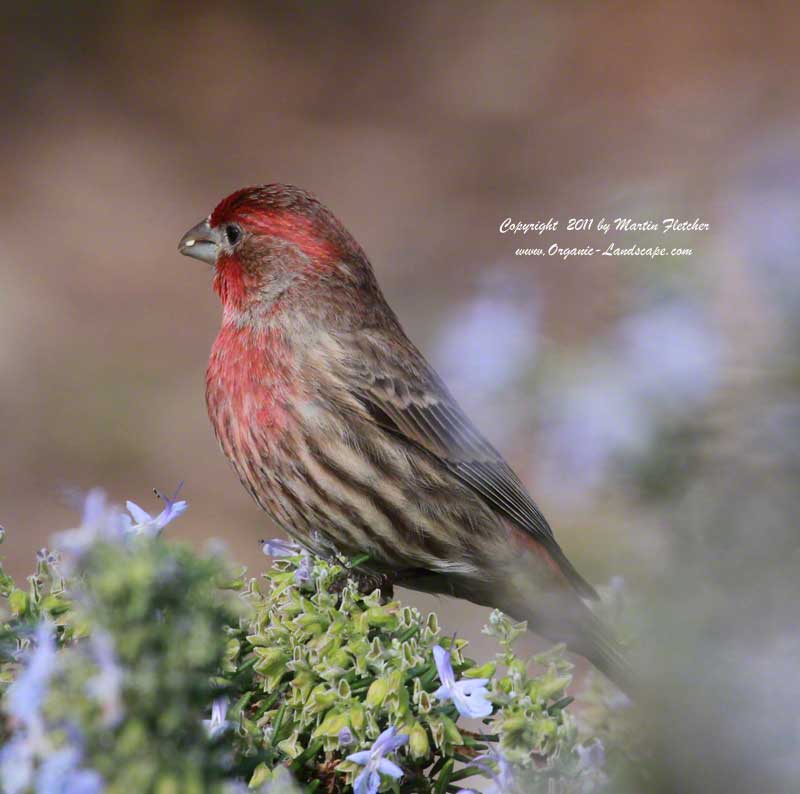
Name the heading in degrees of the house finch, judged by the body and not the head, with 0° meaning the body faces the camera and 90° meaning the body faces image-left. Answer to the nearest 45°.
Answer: approximately 90°

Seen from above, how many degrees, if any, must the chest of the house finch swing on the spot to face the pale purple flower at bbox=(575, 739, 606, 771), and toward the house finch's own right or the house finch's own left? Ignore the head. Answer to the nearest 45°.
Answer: approximately 90° to the house finch's own left

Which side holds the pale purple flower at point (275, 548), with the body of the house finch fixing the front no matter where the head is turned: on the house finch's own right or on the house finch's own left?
on the house finch's own left

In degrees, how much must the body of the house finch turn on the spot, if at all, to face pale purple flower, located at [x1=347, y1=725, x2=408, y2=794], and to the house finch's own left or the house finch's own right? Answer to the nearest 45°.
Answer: approximately 90° to the house finch's own left
